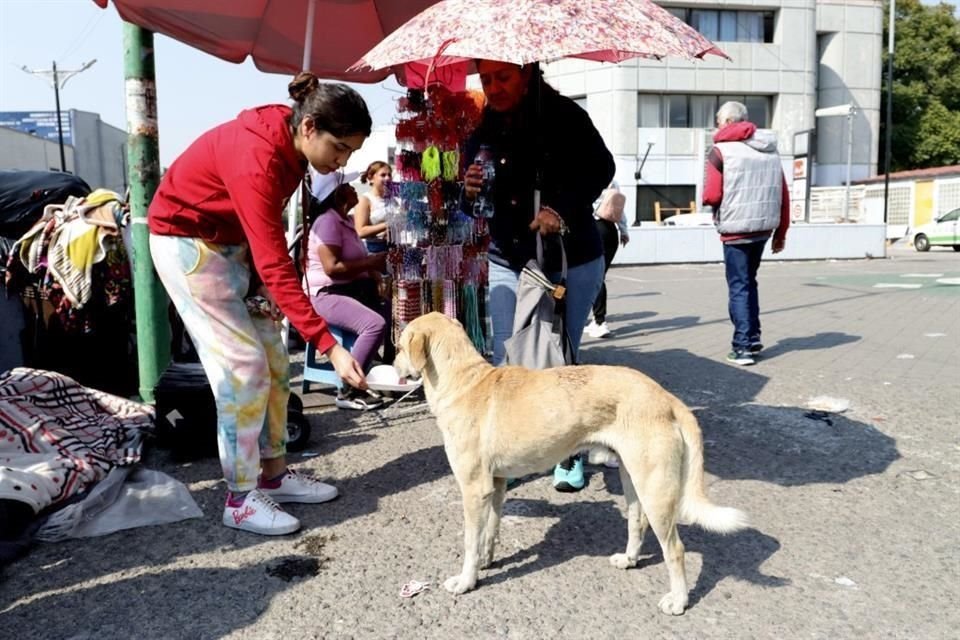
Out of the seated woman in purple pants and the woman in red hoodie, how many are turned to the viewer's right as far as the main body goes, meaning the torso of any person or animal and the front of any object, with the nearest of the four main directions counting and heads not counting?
2

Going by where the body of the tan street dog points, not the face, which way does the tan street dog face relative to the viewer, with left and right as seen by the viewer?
facing to the left of the viewer

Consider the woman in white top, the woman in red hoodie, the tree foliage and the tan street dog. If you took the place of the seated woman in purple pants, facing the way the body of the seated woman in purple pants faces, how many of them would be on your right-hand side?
2

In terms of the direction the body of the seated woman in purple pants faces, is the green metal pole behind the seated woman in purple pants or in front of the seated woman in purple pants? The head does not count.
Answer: behind

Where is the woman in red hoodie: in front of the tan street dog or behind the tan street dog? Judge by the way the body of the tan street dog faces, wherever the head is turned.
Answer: in front

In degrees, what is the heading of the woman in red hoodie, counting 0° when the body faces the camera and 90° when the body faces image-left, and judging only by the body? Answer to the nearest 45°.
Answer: approximately 270°

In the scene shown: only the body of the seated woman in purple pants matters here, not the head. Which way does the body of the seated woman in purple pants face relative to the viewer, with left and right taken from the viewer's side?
facing to the right of the viewer

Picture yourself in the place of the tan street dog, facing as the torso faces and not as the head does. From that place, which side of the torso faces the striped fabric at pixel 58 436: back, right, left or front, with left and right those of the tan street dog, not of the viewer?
front

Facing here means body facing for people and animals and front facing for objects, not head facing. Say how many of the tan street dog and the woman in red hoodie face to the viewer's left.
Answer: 1

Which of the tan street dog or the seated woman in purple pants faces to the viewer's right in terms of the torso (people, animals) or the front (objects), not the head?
the seated woman in purple pants

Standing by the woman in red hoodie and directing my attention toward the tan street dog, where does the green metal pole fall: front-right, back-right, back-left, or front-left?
back-left

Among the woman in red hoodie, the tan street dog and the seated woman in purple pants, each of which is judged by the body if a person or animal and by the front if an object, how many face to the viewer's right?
2
